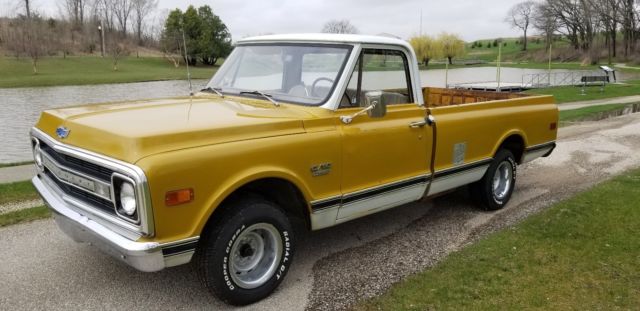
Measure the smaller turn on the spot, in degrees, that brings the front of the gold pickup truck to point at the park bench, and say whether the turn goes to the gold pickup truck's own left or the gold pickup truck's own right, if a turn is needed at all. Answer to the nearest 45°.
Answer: approximately 180°

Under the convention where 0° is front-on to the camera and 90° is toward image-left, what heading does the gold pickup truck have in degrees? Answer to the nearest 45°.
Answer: approximately 45°
